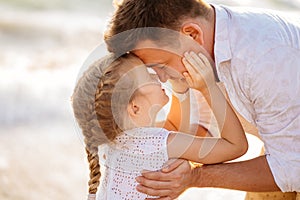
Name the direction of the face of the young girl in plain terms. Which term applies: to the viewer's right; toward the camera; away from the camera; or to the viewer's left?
to the viewer's right

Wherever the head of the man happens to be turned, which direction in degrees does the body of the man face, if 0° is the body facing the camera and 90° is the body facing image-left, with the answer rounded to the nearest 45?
approximately 90°
